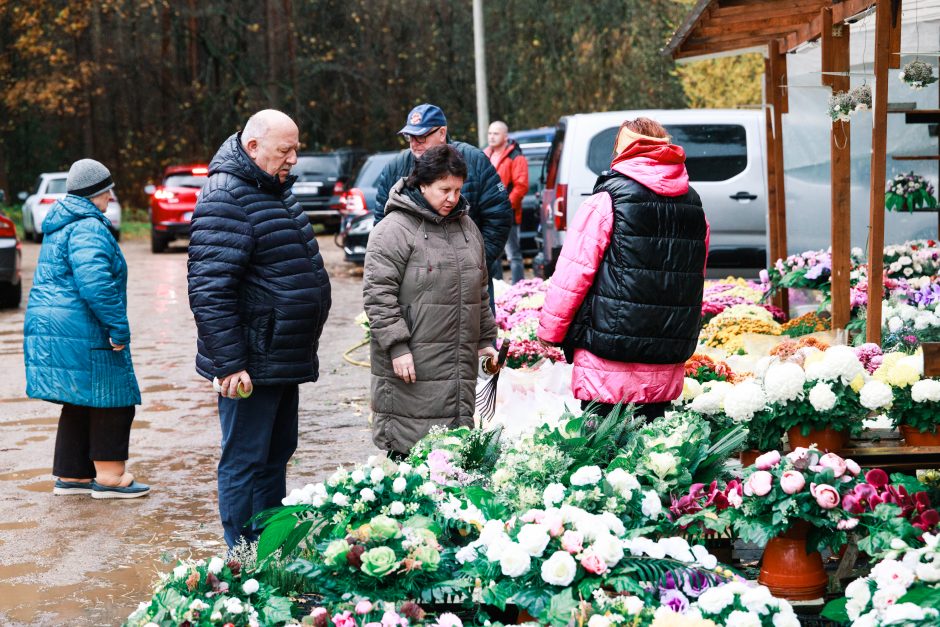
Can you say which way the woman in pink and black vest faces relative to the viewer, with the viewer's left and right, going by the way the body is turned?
facing away from the viewer and to the left of the viewer

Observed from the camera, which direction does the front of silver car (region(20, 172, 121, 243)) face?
facing away from the viewer

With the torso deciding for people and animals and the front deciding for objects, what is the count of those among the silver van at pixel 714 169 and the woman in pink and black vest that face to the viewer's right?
1

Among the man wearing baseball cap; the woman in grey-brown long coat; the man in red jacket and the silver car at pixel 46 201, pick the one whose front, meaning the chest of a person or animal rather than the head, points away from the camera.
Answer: the silver car

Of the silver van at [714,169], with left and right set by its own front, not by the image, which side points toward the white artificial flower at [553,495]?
right

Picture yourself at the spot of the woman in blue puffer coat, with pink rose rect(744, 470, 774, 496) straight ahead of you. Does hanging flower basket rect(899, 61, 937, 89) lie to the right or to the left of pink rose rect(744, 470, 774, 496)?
left

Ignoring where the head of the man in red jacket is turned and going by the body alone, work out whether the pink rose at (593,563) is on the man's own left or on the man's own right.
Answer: on the man's own left

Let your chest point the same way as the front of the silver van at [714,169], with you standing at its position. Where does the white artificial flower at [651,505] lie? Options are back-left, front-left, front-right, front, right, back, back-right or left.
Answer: right

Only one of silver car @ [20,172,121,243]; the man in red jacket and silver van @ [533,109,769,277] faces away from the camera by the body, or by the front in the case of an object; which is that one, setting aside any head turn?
the silver car

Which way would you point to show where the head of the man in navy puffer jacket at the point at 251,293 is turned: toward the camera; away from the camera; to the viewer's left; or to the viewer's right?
to the viewer's right

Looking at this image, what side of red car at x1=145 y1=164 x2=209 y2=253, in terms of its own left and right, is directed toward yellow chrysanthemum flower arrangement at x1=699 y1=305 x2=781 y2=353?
back

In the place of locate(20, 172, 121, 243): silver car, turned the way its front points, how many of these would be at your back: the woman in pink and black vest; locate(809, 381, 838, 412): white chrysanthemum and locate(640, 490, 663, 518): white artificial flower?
3

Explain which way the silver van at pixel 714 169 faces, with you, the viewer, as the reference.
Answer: facing to the right of the viewer
